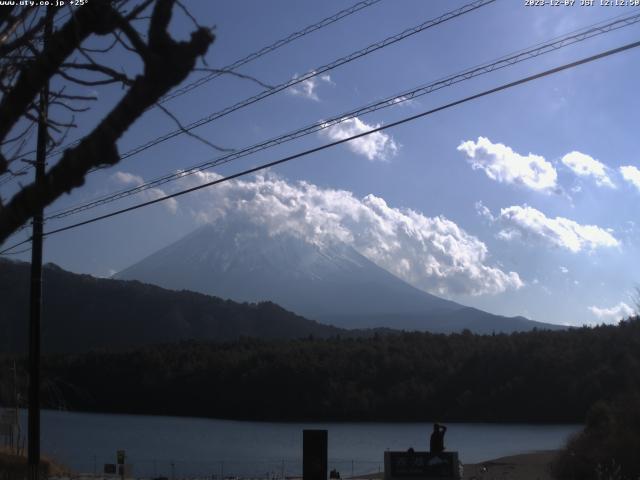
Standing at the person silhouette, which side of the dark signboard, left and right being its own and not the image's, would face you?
back

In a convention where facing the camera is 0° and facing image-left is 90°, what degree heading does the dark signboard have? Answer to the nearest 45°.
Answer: approximately 0°

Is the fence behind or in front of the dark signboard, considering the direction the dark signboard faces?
behind
